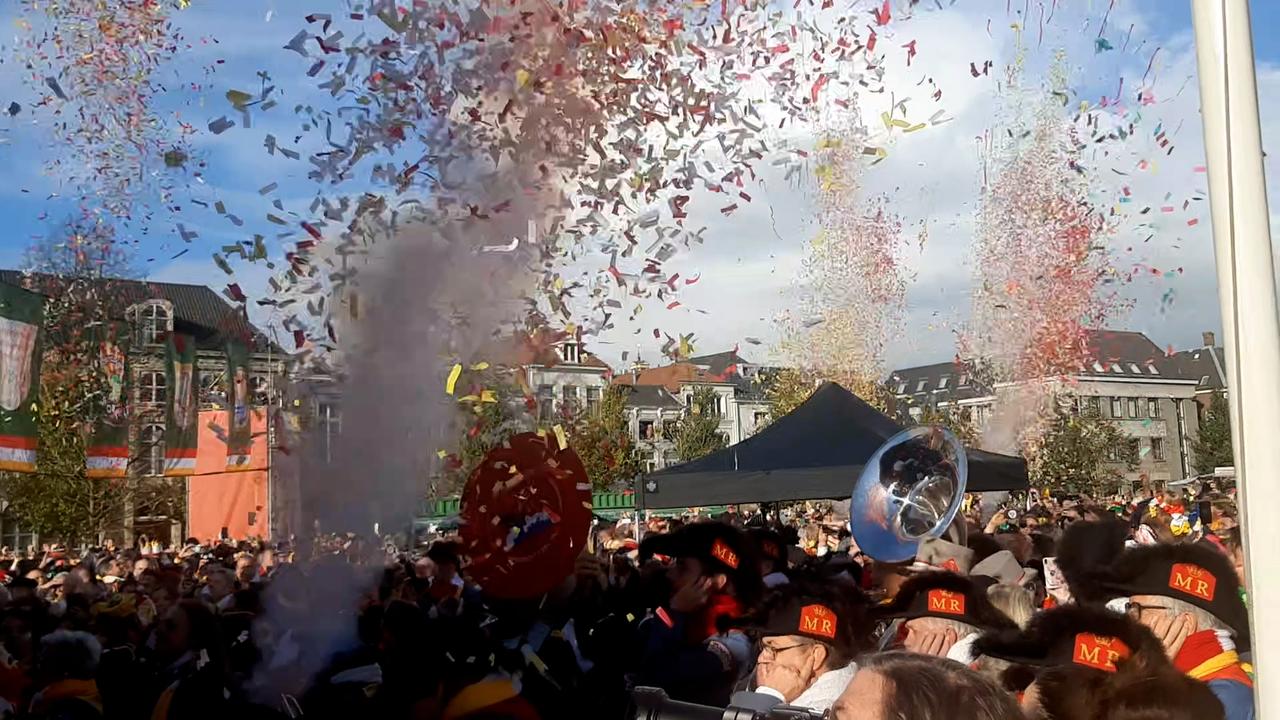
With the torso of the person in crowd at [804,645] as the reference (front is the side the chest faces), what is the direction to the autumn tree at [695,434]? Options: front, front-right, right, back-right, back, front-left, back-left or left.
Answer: right

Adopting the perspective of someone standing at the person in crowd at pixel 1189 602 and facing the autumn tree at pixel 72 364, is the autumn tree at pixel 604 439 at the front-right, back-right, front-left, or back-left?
front-right

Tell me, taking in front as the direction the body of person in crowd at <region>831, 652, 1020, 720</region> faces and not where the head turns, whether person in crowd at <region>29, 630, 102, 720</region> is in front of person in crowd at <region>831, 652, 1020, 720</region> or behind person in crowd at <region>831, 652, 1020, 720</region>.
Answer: in front

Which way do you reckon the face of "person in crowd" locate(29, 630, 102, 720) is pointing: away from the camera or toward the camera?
away from the camera

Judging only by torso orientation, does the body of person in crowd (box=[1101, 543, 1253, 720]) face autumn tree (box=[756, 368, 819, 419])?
no

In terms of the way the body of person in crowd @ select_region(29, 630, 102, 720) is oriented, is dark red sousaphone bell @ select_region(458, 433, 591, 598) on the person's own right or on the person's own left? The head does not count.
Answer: on the person's own right

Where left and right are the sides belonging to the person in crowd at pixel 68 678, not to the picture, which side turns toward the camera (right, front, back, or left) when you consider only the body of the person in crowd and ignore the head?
back

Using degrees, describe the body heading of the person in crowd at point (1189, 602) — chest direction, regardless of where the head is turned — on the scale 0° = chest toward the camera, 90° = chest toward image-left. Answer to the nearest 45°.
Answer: approximately 90°
